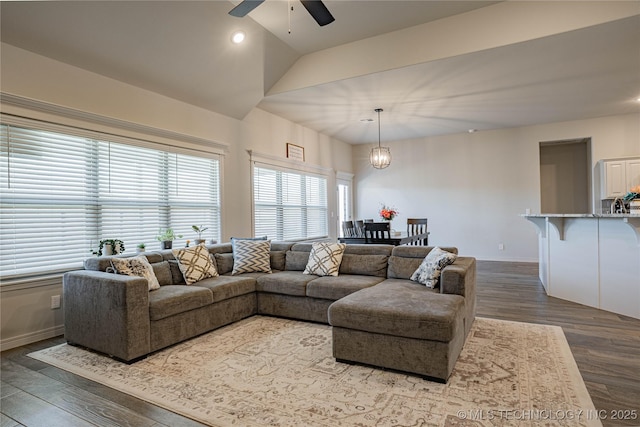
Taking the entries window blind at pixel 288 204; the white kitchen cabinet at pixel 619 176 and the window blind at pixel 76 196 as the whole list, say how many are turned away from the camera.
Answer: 0

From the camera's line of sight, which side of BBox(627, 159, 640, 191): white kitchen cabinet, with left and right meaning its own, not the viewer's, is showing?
front

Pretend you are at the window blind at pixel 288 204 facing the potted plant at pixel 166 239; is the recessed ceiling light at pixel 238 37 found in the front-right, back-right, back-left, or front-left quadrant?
front-left

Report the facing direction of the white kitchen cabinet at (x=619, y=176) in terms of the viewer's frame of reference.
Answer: facing the viewer

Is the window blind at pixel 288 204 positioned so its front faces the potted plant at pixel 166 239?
no

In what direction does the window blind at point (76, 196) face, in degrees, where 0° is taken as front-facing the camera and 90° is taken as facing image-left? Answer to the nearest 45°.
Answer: approximately 315°

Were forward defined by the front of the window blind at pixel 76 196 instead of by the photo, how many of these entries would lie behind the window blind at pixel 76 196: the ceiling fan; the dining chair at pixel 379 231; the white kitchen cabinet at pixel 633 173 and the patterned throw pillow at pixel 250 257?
0

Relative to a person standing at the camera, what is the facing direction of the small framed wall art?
facing the viewer and to the right of the viewer

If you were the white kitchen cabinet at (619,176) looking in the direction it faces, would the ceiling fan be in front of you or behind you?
in front

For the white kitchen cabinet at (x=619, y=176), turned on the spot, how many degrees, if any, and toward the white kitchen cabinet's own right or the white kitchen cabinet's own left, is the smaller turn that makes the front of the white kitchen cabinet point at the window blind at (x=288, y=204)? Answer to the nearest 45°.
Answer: approximately 45° to the white kitchen cabinet's own right

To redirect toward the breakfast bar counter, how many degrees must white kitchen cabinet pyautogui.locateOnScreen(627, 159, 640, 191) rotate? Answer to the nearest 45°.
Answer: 0° — it already faces it

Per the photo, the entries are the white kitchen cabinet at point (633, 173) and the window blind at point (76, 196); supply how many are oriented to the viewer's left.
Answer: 0

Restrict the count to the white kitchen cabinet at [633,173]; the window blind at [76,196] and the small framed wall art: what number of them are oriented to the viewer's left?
0

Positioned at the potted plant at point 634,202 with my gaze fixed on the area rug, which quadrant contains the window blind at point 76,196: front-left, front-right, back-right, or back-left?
front-right

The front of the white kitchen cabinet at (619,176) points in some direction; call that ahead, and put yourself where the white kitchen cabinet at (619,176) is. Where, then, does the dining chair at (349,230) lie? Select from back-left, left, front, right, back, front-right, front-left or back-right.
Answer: front-right

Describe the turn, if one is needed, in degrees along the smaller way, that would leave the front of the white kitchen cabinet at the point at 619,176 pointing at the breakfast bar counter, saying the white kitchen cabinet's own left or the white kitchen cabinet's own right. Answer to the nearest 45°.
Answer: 0° — it already faces it

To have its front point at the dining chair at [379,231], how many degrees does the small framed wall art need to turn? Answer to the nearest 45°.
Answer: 0° — it already faces it
